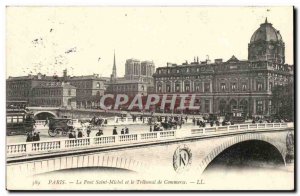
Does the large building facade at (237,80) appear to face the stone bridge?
yes

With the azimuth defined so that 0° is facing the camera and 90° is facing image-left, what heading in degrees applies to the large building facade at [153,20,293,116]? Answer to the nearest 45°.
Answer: approximately 45°

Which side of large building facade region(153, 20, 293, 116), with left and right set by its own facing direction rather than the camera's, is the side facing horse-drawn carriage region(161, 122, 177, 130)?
front

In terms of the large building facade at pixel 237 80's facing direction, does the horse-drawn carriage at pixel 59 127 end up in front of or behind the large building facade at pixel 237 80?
in front
